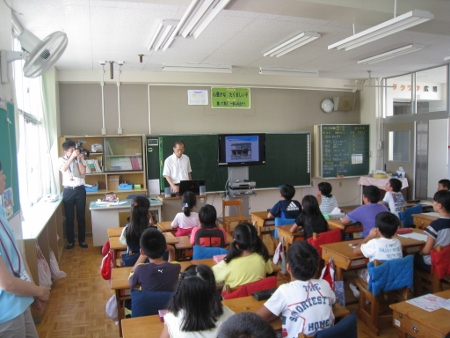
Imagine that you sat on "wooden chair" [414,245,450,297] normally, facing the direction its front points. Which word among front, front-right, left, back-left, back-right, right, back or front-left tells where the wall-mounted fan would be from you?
left

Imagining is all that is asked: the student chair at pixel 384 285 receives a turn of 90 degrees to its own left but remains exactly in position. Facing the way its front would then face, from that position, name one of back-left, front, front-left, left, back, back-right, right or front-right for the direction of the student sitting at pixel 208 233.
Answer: front-right

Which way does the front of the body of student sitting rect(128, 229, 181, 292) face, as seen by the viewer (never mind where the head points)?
away from the camera

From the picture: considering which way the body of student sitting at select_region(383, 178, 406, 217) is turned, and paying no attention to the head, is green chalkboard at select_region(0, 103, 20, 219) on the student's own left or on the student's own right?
on the student's own left

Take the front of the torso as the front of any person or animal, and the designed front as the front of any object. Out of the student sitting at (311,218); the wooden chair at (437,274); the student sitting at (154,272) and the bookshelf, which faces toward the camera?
the bookshelf

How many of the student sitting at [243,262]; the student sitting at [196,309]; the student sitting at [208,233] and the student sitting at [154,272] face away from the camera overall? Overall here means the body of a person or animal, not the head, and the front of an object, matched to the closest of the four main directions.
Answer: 4

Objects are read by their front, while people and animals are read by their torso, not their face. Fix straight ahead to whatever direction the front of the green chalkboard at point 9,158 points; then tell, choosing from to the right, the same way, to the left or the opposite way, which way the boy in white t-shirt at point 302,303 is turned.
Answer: to the left

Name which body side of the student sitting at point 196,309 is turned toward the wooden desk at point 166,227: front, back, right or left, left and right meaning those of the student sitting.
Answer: front

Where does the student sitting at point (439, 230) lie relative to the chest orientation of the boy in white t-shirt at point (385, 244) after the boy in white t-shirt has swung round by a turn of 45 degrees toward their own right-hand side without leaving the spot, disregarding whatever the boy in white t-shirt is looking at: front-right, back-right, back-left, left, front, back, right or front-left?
front-right

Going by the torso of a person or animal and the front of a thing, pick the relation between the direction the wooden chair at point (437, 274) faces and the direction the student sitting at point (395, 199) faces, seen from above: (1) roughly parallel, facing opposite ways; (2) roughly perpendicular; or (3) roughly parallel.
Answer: roughly parallel

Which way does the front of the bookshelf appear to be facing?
toward the camera

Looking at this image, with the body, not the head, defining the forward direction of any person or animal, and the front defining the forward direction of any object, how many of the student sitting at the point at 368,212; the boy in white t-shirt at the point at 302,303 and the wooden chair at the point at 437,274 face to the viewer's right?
0

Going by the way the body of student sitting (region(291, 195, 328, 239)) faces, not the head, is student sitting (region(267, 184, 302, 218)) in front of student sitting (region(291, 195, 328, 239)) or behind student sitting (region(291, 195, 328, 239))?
in front

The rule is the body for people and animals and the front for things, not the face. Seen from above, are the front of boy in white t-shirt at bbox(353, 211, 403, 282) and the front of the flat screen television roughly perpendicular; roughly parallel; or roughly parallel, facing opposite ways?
roughly parallel, facing opposite ways

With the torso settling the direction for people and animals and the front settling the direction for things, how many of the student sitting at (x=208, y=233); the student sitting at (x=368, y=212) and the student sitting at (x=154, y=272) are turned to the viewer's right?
0

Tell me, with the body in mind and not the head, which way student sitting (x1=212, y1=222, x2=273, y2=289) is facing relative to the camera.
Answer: away from the camera

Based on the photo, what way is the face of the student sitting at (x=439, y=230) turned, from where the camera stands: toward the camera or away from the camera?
away from the camera

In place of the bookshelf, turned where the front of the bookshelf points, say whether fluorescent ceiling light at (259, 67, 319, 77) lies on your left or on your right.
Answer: on your left

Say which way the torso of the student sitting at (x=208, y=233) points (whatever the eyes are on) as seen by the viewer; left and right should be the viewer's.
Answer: facing away from the viewer

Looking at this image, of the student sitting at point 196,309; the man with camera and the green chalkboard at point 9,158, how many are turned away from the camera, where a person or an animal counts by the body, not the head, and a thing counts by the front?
1
